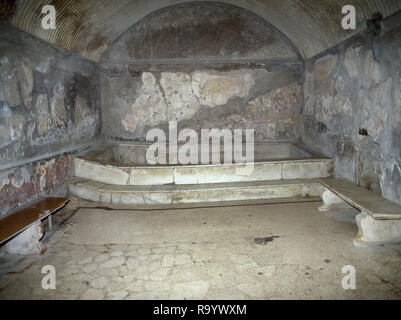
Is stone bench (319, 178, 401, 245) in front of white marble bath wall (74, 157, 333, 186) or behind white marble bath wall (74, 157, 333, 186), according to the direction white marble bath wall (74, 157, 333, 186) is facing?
in front

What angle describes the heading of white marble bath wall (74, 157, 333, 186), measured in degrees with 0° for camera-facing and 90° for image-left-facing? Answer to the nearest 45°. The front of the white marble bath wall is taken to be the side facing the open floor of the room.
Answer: approximately 0°

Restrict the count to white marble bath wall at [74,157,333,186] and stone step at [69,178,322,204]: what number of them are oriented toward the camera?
2

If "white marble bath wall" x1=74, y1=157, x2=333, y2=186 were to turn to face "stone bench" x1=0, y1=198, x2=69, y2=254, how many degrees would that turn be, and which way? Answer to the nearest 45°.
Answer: approximately 45° to its right

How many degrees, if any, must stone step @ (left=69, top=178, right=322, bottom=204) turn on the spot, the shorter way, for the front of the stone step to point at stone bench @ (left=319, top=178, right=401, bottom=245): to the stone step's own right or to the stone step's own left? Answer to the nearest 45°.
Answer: approximately 45° to the stone step's own left
